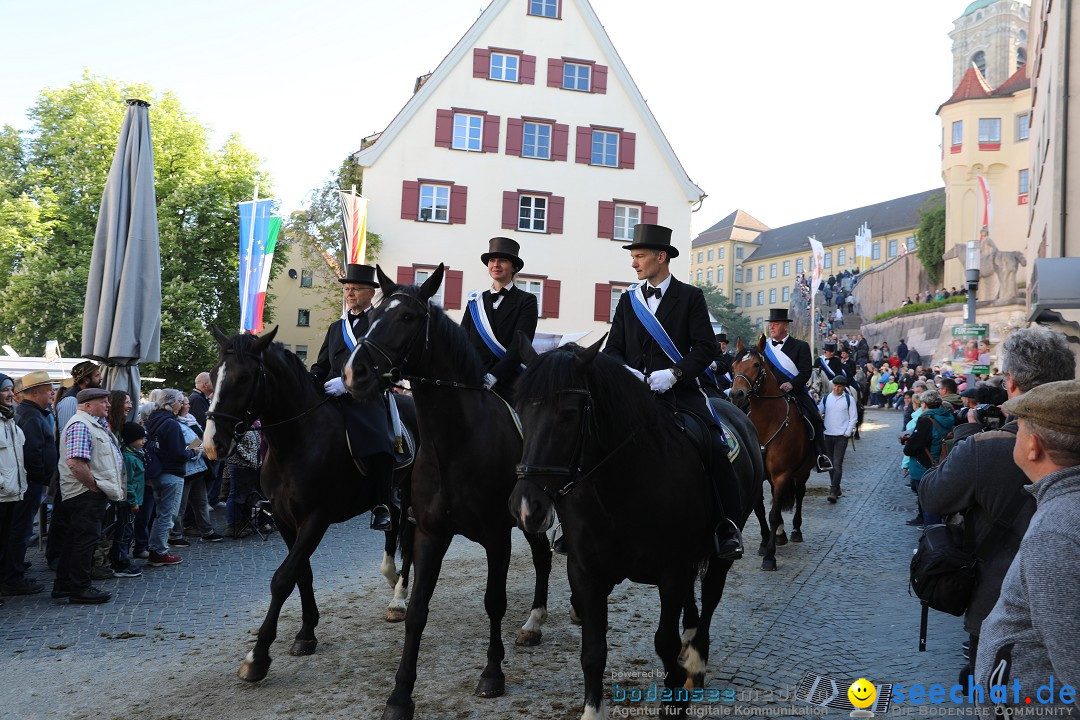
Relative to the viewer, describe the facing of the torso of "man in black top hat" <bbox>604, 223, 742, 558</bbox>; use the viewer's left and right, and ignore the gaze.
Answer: facing the viewer and to the left of the viewer

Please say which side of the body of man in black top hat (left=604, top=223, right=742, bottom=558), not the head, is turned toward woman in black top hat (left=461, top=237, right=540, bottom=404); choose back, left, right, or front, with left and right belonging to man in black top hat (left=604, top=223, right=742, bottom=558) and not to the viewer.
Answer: right

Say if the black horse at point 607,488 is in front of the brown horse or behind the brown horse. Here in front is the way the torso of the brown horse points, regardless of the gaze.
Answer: in front

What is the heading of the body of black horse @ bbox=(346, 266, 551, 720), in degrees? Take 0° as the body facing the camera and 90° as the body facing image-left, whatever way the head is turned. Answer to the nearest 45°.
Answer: approximately 45°

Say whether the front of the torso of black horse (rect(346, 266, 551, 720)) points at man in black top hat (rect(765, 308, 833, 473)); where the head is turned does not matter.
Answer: no

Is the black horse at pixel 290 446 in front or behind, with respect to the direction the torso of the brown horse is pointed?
in front

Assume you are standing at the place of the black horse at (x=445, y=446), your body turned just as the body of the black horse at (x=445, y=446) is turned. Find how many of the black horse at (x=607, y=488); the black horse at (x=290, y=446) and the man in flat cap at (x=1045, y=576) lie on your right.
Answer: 1

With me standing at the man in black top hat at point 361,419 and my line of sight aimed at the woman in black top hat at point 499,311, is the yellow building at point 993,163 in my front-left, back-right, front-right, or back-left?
front-left

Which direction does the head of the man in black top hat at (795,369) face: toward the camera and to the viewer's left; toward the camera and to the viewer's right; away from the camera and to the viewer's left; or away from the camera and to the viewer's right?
toward the camera and to the viewer's left

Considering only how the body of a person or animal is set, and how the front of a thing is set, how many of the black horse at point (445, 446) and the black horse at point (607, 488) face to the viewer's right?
0

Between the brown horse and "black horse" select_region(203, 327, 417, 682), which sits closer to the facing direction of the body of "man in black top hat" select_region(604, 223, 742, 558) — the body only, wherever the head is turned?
the black horse

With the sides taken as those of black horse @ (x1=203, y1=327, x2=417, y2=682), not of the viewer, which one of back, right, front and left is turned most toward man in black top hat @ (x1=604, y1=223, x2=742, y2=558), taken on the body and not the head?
left

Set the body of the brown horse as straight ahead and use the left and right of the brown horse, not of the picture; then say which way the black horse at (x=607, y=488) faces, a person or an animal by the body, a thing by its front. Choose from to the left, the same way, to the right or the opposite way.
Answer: the same way

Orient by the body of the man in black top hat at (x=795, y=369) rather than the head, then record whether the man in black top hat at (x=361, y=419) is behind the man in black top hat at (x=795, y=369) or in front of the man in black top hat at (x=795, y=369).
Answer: in front

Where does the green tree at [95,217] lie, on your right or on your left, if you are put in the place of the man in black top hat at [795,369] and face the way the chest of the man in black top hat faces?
on your right
